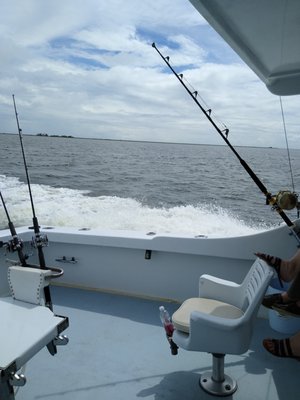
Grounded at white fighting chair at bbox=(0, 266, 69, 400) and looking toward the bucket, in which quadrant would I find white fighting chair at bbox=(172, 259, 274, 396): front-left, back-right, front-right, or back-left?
front-right

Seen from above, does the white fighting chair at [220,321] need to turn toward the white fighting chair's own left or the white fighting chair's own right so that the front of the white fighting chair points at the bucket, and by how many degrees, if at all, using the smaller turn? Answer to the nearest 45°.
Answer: approximately 135° to the white fighting chair's own right

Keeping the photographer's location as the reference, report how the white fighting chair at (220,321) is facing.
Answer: facing to the left of the viewer

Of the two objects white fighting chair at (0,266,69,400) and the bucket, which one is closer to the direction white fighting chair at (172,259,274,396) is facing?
the white fighting chair

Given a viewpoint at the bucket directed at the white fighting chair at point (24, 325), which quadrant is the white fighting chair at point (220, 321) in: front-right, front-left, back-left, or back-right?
front-left

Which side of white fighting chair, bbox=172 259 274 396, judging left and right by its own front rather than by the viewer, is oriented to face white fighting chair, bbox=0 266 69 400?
front
